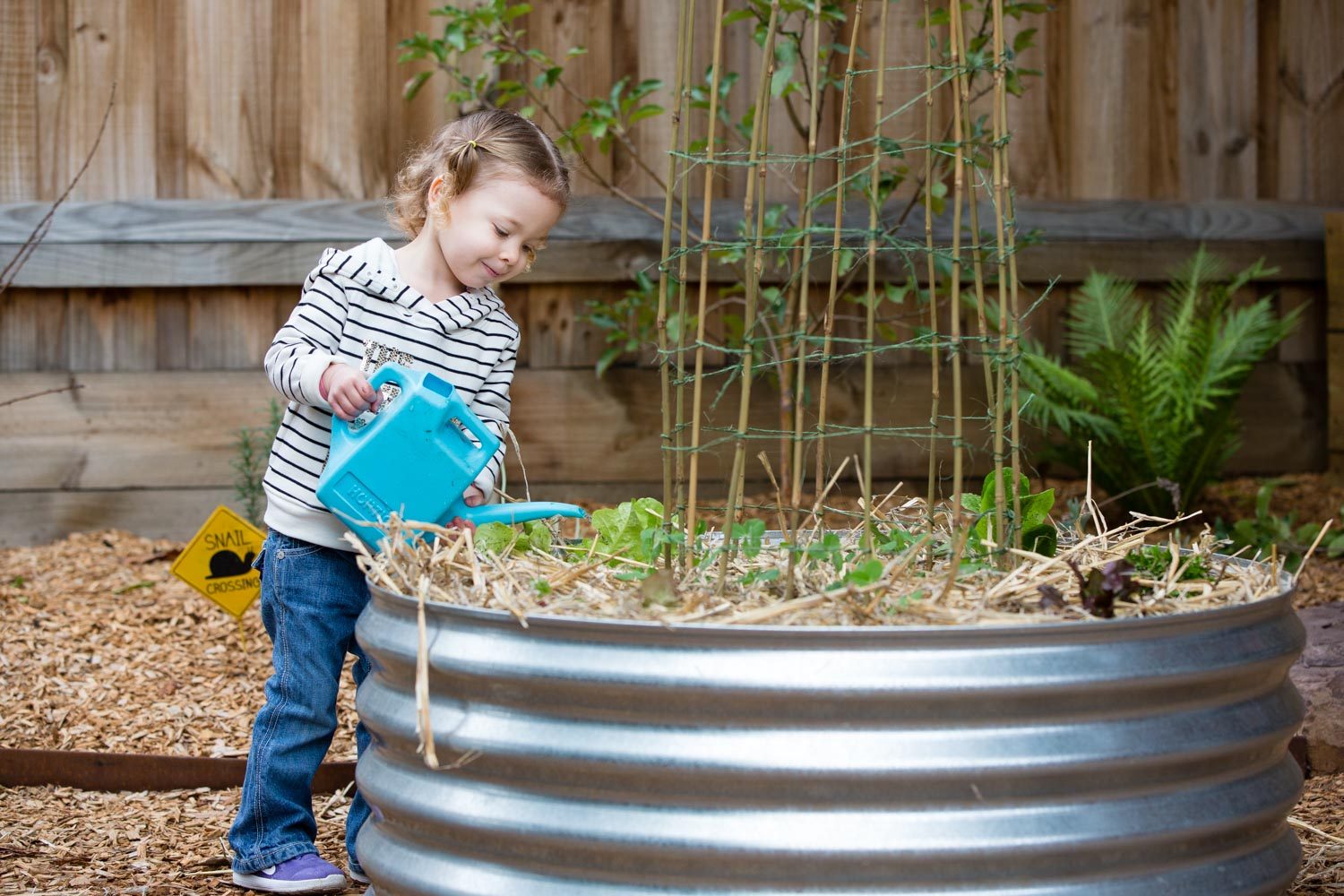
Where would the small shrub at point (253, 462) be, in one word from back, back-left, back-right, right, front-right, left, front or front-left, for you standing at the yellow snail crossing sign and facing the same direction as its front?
back

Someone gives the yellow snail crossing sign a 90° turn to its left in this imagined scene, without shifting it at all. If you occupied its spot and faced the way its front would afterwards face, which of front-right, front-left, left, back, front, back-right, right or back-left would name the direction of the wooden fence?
left

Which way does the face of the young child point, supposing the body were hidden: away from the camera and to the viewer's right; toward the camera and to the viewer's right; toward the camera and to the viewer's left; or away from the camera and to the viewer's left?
toward the camera and to the viewer's right

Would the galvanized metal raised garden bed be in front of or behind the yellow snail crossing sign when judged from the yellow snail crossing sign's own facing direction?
in front

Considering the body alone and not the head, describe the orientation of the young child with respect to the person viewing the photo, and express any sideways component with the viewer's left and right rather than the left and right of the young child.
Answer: facing the viewer and to the right of the viewer

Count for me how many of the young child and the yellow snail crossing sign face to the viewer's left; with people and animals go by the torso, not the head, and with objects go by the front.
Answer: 0

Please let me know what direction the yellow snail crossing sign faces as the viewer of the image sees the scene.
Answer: facing the viewer

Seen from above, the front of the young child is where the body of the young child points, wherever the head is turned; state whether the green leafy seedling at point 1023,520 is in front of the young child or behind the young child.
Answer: in front

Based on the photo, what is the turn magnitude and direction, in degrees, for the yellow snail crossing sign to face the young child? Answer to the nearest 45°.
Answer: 0° — it already faces them

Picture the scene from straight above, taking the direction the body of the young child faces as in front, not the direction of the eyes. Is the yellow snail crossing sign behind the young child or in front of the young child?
behind

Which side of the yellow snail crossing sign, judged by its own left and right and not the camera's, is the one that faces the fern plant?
left

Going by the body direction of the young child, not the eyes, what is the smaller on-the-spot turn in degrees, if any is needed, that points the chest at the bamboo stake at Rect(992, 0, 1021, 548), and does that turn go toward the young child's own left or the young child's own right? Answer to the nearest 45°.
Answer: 0° — they already face it

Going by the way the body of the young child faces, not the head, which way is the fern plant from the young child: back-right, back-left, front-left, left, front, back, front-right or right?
left
